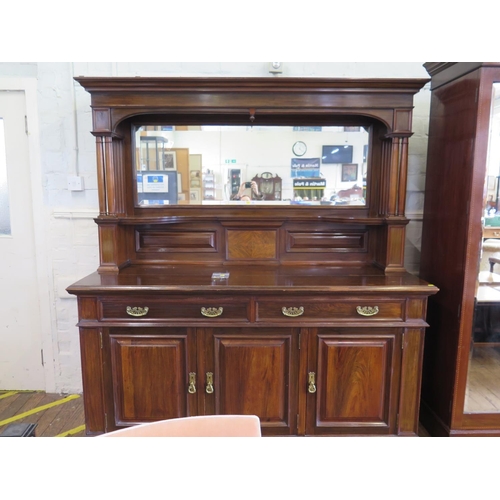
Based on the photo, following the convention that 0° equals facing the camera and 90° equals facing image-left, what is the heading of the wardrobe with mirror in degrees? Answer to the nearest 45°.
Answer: approximately 315°

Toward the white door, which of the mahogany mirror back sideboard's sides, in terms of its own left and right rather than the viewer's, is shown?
right

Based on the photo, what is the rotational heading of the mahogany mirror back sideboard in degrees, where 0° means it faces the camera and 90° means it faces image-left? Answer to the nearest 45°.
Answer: approximately 0°

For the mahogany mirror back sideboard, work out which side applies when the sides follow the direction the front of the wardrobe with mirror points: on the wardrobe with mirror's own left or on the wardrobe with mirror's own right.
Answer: on the wardrobe with mirror's own right

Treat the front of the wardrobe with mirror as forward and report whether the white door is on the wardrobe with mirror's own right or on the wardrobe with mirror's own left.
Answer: on the wardrobe with mirror's own right

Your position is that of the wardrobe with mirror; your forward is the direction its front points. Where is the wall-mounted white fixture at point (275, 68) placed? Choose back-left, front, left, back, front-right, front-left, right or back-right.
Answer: back-right
